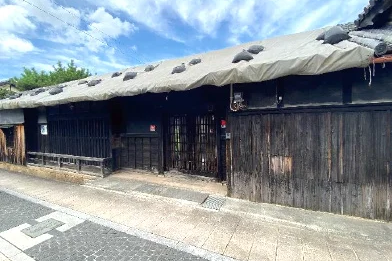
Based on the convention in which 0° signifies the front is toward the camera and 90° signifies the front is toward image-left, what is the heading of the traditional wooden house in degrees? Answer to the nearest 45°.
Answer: approximately 45°

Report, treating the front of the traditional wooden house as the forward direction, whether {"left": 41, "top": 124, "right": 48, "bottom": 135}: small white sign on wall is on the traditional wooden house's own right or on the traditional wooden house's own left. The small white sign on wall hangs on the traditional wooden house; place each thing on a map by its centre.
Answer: on the traditional wooden house's own right
